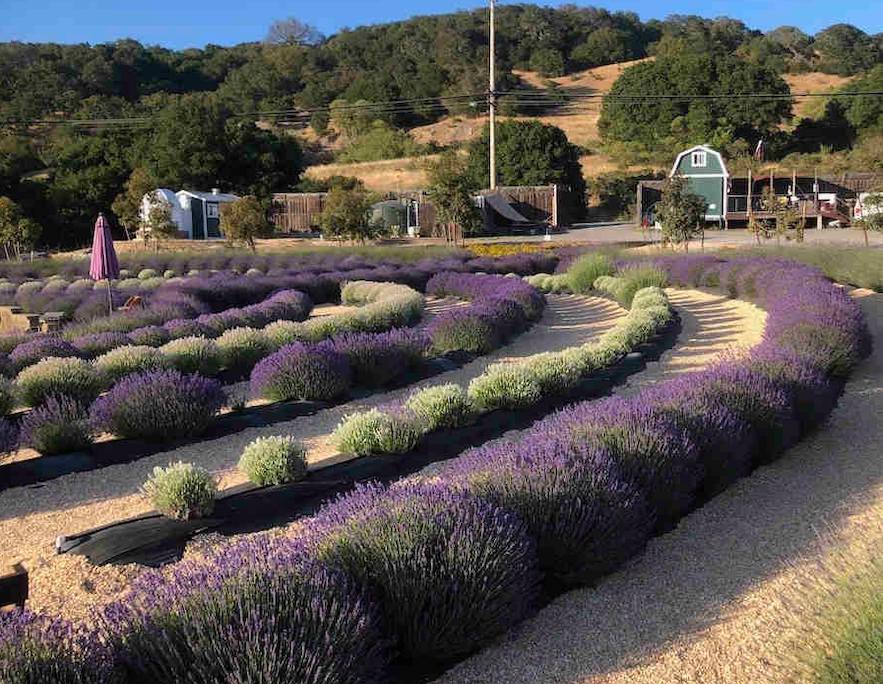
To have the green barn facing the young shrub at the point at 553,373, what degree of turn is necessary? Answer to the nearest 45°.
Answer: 0° — it already faces it

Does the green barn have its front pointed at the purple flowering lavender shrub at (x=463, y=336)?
yes

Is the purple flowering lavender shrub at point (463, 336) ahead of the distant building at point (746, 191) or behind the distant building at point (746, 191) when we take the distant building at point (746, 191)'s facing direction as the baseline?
ahead

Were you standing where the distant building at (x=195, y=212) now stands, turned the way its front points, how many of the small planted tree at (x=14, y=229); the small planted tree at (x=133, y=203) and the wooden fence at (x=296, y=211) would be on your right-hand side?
2

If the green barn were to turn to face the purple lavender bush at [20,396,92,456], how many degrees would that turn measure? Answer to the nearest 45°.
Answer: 0° — it already faces it

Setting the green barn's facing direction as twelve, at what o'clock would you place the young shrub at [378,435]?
The young shrub is roughly at 12 o'clock from the green barn.

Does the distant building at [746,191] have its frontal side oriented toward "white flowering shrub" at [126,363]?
yes

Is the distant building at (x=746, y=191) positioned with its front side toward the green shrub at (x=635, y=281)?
yes

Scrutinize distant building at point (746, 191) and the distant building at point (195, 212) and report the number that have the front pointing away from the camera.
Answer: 0

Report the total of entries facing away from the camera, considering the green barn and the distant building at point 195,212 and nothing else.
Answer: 0

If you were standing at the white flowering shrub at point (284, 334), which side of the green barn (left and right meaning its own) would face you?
front
